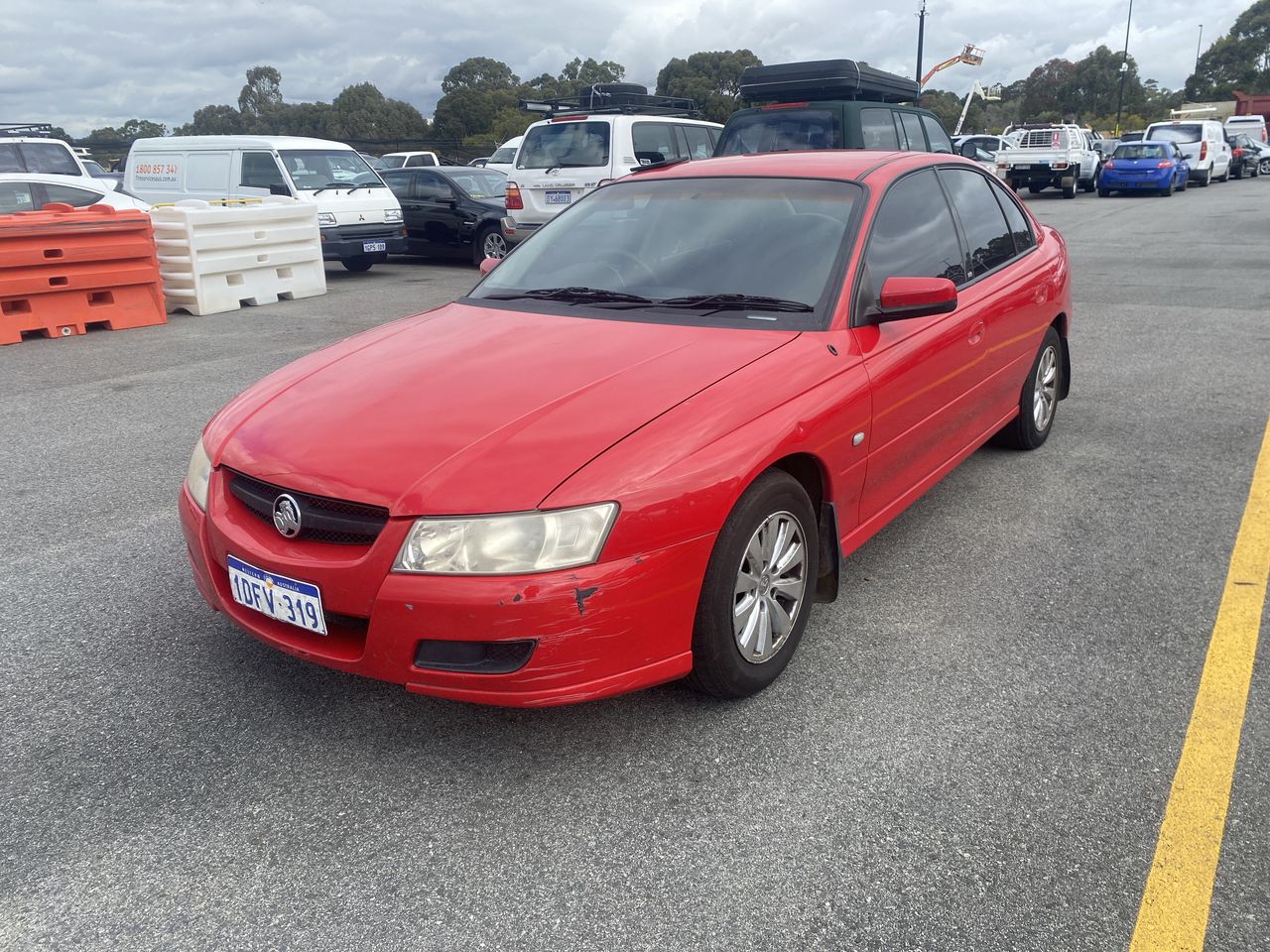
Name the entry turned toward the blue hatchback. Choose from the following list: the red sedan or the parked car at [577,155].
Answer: the parked car

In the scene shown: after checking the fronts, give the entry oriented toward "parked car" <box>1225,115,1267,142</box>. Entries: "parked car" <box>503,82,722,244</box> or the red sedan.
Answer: "parked car" <box>503,82,722,244</box>

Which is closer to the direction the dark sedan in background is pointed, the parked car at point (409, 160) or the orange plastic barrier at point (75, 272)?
the orange plastic barrier

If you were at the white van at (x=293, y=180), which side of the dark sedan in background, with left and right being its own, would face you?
right

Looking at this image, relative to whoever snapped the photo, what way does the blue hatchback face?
facing away from the viewer and to the right of the viewer

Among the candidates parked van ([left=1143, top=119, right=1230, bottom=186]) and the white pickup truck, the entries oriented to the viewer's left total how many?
0

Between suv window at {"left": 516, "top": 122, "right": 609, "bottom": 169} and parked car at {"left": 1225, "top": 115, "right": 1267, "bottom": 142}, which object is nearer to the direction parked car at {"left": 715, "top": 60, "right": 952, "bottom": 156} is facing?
the parked car

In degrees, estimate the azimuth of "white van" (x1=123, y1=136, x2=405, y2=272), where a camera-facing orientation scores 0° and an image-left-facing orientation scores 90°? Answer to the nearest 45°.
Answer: approximately 315°

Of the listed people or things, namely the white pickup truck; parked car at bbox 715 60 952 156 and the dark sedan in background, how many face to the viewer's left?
0

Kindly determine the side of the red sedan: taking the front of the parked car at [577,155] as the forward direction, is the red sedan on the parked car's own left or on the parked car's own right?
on the parked car's own right

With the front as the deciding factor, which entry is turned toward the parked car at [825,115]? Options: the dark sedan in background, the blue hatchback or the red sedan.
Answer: the dark sedan in background

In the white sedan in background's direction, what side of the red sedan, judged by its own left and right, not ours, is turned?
right

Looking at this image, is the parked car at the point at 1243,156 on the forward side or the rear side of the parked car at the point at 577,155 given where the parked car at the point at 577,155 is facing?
on the forward side

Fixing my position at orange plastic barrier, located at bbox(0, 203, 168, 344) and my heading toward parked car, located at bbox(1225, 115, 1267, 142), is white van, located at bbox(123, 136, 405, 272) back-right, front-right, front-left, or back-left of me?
front-left

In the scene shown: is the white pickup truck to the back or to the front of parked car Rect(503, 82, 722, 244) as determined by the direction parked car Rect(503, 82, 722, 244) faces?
to the front
